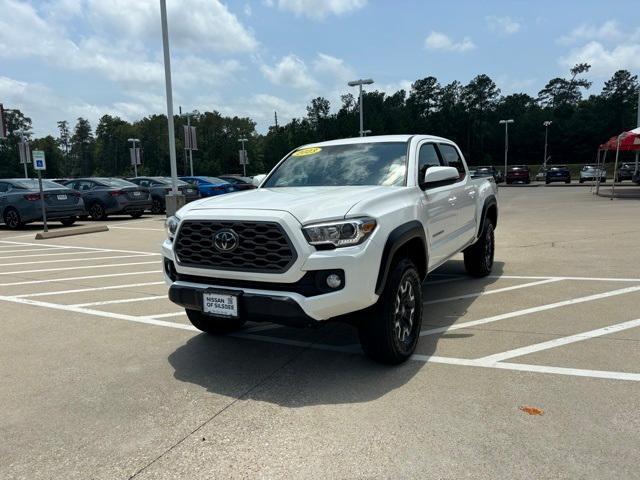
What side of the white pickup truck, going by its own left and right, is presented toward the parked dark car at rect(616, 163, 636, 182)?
back

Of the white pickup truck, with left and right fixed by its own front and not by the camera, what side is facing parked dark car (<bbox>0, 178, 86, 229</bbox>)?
right

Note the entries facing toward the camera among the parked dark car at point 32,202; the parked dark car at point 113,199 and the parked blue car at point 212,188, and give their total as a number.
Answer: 0

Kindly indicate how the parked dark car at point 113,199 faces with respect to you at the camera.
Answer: facing away from the viewer and to the left of the viewer

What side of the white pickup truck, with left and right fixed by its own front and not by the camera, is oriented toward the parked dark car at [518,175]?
back

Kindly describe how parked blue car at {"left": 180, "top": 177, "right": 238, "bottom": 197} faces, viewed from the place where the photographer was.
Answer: facing away from the viewer and to the left of the viewer

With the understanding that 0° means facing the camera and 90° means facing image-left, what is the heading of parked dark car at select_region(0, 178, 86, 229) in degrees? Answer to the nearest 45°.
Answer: approximately 135°

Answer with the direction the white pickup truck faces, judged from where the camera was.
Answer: facing the viewer and to the left of the viewer
